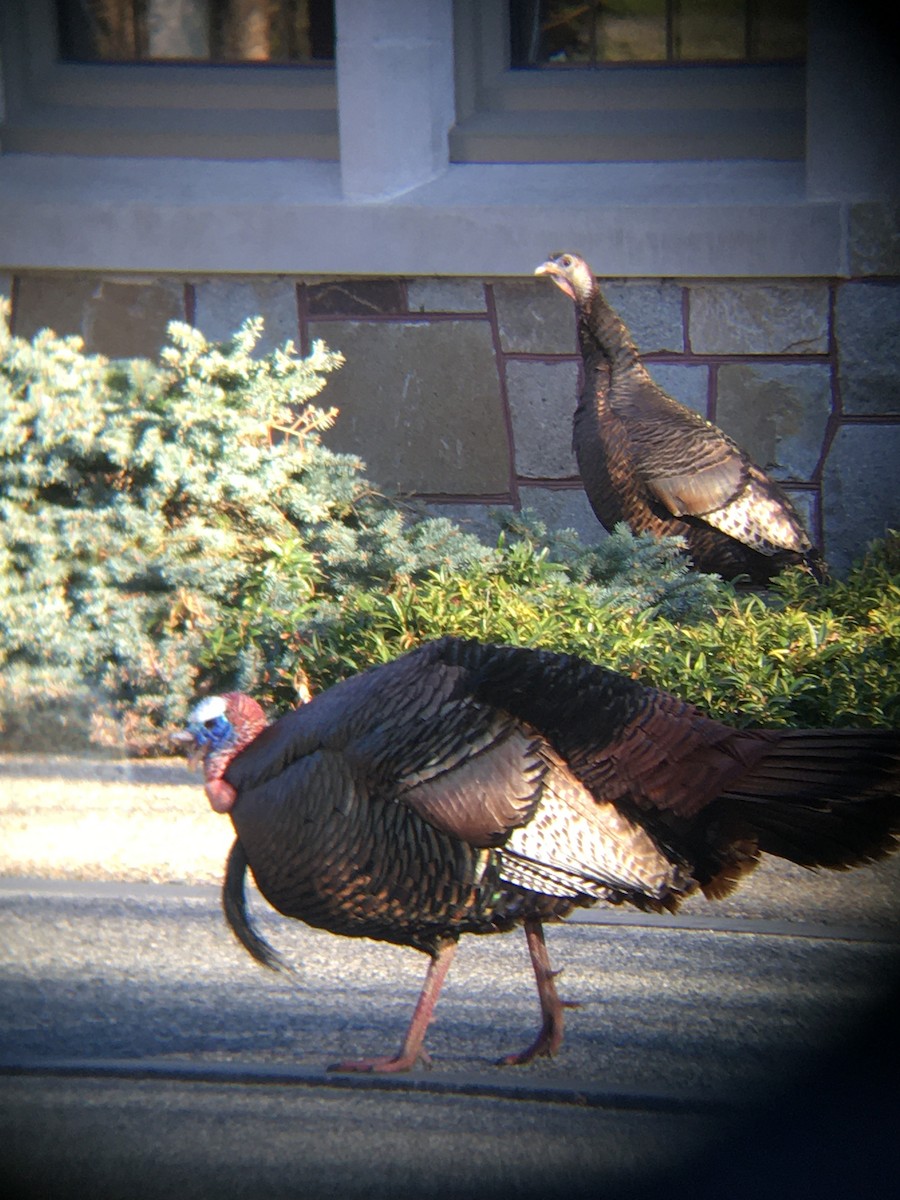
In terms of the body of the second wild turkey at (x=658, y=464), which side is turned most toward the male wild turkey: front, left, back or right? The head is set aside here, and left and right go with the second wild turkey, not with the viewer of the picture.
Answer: left

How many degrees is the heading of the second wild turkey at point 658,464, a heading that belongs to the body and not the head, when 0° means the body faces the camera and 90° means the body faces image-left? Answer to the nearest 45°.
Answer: approximately 90°

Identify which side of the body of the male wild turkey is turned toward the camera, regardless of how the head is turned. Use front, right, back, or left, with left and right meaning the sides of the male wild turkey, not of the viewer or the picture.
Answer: left

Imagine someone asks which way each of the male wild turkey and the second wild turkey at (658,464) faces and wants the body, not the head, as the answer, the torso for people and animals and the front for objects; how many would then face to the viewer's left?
2
